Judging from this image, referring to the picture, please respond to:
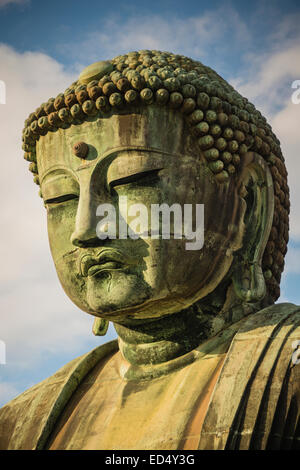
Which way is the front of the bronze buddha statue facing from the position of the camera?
facing the viewer and to the left of the viewer
